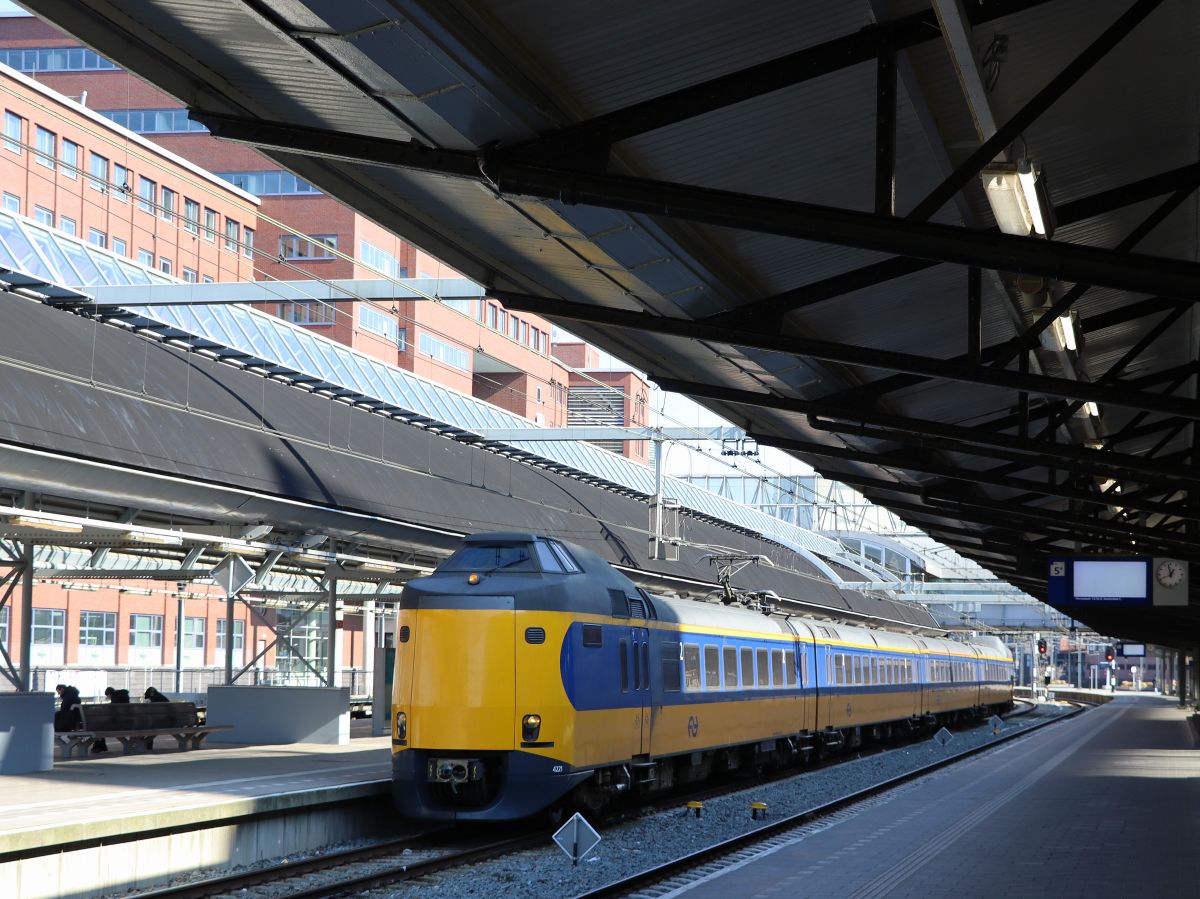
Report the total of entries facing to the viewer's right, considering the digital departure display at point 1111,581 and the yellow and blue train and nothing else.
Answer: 0

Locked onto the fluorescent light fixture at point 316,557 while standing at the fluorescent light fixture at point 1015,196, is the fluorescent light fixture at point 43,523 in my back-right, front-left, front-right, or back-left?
front-left

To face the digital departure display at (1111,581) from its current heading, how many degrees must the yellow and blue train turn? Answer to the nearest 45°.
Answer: approximately 180°

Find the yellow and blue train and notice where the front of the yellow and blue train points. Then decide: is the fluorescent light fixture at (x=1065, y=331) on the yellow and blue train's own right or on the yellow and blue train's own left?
on the yellow and blue train's own left

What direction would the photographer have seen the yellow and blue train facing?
facing the viewer and to the left of the viewer

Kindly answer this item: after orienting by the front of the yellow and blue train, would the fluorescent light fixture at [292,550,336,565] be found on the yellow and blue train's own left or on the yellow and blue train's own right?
on the yellow and blue train's own right

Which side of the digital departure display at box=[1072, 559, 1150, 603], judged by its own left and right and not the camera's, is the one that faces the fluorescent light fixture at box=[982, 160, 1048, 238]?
front

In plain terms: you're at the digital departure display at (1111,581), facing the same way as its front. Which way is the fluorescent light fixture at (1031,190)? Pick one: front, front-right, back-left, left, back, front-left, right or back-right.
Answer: front

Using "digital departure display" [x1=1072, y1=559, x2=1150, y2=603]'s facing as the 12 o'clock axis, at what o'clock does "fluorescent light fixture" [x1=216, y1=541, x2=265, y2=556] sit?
The fluorescent light fixture is roughly at 2 o'clock from the digital departure display.

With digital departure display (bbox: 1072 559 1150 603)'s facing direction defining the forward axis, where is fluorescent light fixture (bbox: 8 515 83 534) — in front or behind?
in front

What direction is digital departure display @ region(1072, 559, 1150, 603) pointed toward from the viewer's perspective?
toward the camera
